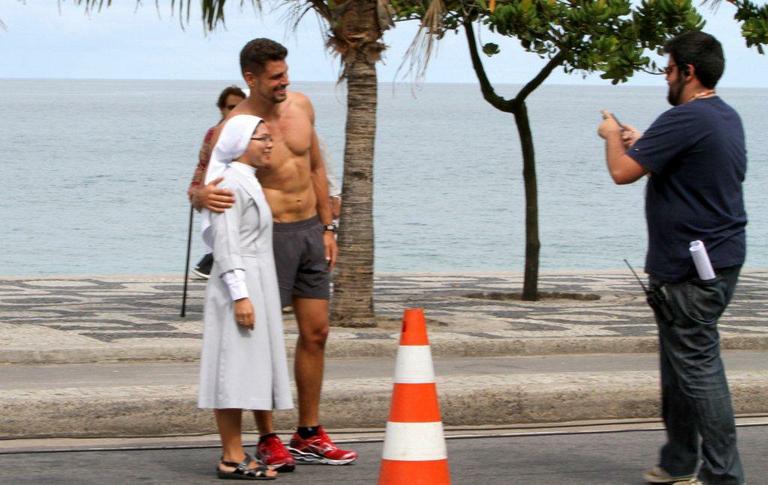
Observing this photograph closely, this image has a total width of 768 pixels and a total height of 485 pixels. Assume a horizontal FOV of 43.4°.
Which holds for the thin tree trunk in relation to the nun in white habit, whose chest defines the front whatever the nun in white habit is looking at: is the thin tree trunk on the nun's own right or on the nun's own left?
on the nun's own left

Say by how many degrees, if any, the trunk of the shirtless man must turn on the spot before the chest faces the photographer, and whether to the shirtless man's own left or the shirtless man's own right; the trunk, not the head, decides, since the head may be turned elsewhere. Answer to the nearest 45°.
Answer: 0° — they already face them

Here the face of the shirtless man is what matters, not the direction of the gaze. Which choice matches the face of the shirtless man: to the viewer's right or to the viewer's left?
to the viewer's right

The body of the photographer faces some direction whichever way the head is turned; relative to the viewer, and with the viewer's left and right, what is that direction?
facing to the left of the viewer

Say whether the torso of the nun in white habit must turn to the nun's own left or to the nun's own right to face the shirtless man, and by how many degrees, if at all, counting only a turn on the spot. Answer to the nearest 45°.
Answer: approximately 45° to the nun's own left

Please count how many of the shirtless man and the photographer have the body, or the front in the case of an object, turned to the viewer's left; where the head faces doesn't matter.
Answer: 1

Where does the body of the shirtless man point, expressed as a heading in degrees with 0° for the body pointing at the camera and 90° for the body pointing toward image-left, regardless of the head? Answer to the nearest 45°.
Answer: approximately 315°

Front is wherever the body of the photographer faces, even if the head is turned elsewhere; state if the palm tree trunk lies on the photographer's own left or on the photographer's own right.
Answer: on the photographer's own right
